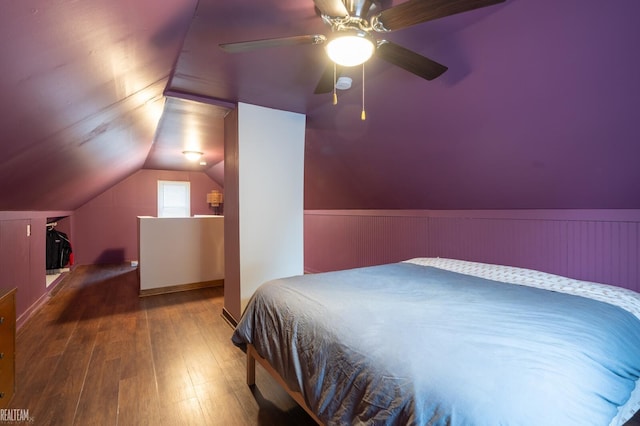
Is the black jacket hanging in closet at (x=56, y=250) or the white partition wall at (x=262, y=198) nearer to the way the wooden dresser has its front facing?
the white partition wall

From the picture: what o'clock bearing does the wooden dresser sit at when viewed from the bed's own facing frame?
The wooden dresser is roughly at 1 o'clock from the bed.

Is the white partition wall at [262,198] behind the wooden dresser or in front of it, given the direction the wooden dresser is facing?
in front

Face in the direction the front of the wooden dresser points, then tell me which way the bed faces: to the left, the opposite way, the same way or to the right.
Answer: the opposite way

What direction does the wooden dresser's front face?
to the viewer's right

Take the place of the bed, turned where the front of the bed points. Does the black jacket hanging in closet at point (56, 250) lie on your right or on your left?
on your right

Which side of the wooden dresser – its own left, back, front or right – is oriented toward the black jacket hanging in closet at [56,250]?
left

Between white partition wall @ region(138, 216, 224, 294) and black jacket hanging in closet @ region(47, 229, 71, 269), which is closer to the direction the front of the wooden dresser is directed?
the white partition wall

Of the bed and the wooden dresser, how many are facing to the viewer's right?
1

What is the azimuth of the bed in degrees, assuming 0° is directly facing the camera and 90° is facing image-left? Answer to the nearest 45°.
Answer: approximately 45°

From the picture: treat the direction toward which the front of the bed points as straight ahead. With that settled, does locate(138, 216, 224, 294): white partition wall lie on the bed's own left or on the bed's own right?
on the bed's own right

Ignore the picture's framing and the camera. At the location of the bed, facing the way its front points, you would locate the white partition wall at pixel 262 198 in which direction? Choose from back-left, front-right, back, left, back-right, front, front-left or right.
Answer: right
